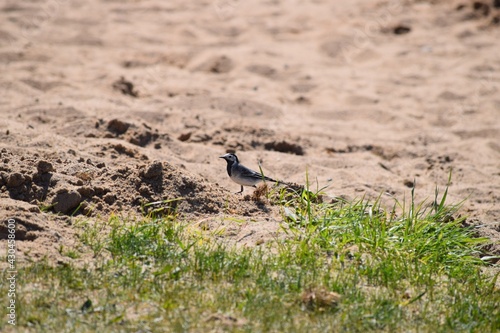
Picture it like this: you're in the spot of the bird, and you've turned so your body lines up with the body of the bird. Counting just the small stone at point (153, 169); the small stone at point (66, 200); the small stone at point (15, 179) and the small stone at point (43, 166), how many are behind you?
0

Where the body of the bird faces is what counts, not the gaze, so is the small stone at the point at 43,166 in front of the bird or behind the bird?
in front

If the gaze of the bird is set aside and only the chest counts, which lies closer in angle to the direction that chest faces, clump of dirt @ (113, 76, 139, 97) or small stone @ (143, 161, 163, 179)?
the small stone

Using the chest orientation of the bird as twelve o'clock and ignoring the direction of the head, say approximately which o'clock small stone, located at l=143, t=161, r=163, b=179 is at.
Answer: The small stone is roughly at 11 o'clock from the bird.

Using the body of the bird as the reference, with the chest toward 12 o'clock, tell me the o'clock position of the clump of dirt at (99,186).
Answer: The clump of dirt is roughly at 11 o'clock from the bird.

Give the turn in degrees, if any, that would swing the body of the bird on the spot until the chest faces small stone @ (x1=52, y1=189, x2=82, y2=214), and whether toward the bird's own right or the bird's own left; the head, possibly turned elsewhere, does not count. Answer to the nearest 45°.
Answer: approximately 45° to the bird's own left

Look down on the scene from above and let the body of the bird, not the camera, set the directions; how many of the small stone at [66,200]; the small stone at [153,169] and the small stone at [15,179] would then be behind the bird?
0

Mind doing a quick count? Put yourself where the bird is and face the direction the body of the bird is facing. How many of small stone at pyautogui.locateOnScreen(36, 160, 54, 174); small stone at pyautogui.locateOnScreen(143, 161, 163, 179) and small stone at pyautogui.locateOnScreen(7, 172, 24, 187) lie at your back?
0

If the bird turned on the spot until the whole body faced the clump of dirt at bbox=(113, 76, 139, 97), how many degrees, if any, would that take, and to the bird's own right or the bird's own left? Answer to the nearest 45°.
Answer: approximately 45° to the bird's own right

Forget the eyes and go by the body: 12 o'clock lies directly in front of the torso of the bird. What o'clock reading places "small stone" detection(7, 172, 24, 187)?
The small stone is roughly at 11 o'clock from the bird.

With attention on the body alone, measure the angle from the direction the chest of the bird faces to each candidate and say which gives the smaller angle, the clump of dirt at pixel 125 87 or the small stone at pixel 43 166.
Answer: the small stone

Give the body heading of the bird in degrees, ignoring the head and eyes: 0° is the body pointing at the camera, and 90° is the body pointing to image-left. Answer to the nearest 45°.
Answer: approximately 90°
